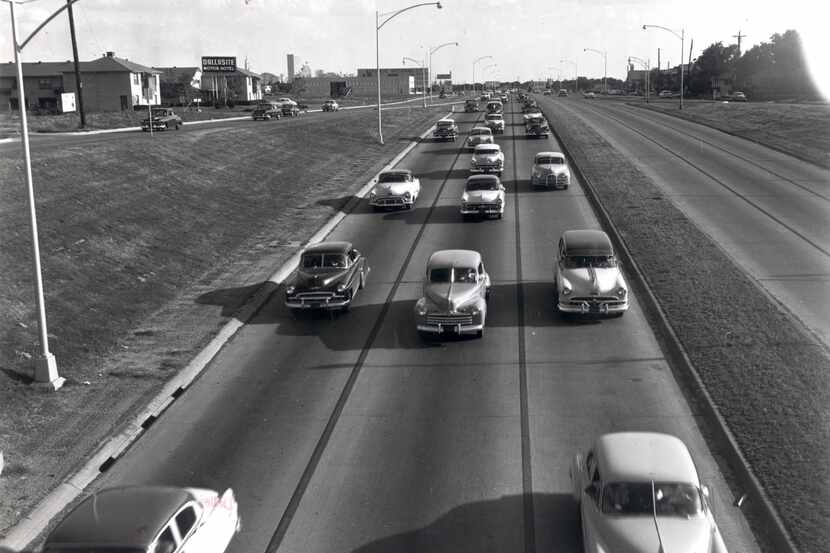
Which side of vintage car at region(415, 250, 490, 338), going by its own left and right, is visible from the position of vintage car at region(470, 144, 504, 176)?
back

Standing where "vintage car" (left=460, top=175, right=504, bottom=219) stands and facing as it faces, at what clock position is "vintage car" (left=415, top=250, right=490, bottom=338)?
"vintage car" (left=415, top=250, right=490, bottom=338) is roughly at 12 o'clock from "vintage car" (left=460, top=175, right=504, bottom=219).

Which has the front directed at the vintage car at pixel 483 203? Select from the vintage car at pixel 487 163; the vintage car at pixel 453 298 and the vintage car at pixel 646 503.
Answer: the vintage car at pixel 487 163
